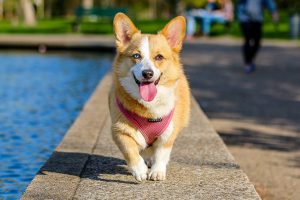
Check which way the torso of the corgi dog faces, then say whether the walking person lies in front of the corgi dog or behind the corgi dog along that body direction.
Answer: behind
